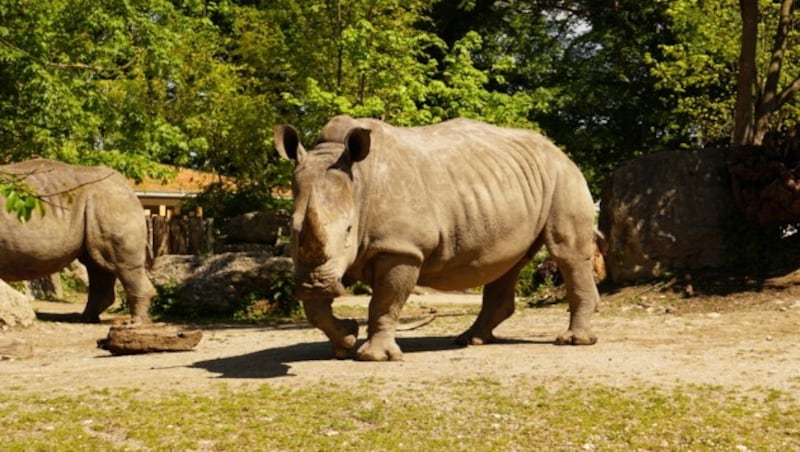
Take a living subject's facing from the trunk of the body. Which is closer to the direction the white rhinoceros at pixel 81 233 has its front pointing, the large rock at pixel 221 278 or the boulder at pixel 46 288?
the boulder

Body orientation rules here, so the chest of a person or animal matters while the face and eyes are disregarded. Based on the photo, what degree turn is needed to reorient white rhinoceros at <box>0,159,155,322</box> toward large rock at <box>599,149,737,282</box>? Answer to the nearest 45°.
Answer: approximately 180°

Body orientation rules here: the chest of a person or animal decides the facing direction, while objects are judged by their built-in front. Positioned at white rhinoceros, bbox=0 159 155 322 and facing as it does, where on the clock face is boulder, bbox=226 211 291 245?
The boulder is roughly at 4 o'clock from the white rhinoceros.

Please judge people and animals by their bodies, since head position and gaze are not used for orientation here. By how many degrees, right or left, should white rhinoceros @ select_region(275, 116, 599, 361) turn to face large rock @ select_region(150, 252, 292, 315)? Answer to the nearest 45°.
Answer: approximately 90° to its right

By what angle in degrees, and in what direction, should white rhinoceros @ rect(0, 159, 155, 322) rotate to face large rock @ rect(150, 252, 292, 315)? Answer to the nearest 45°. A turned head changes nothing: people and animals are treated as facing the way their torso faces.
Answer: approximately 135° to its right

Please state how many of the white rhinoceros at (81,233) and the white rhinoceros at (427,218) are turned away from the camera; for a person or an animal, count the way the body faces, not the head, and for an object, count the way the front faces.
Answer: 0

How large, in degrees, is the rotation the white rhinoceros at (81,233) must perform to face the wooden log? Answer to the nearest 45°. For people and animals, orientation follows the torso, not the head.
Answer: approximately 90° to its left

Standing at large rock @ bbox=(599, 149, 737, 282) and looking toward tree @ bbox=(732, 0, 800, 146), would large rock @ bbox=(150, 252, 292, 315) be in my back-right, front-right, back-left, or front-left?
back-left

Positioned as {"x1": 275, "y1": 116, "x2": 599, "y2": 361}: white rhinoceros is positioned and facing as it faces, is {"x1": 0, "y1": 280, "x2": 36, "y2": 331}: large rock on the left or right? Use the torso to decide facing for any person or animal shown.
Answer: on its right

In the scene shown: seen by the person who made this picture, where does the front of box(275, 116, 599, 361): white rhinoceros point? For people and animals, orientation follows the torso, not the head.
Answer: facing the viewer and to the left of the viewer

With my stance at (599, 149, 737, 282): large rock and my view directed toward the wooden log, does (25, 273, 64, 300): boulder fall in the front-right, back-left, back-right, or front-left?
front-right

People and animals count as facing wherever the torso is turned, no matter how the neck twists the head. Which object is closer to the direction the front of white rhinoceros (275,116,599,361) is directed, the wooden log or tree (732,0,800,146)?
the wooden log

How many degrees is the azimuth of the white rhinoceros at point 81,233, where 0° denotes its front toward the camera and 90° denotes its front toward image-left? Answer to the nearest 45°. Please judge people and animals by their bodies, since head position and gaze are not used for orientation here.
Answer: approximately 90°
